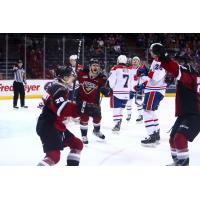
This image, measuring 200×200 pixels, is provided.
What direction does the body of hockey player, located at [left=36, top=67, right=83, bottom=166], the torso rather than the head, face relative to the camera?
to the viewer's right

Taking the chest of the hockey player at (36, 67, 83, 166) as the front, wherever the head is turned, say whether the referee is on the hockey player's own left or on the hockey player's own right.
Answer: on the hockey player's own left

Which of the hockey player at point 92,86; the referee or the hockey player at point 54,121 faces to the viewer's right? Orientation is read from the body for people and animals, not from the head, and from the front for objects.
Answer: the hockey player at point 54,121

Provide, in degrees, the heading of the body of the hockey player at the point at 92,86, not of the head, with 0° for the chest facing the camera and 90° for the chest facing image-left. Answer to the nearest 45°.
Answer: approximately 0°

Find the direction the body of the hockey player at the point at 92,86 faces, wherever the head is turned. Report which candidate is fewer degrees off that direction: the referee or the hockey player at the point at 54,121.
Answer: the hockey player

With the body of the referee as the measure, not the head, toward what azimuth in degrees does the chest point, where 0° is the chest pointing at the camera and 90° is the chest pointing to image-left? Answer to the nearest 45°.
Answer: approximately 0°

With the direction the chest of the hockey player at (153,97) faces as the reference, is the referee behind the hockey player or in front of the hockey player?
in front

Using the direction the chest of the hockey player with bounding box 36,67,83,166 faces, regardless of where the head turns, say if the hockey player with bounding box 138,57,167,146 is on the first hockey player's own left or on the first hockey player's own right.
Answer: on the first hockey player's own left

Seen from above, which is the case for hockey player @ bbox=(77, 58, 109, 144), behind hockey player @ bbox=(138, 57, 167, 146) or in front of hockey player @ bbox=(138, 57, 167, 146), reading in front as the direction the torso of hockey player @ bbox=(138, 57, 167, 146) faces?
in front

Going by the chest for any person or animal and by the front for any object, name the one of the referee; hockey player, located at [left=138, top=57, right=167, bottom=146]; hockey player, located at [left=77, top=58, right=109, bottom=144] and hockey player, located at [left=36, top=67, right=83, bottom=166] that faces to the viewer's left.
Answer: hockey player, located at [left=138, top=57, right=167, bottom=146]

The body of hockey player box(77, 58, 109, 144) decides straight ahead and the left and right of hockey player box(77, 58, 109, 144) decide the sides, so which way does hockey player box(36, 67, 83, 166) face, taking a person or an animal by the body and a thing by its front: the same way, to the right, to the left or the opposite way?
to the left

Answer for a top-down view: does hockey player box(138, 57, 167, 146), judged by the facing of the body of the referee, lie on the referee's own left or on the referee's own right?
on the referee's own left
